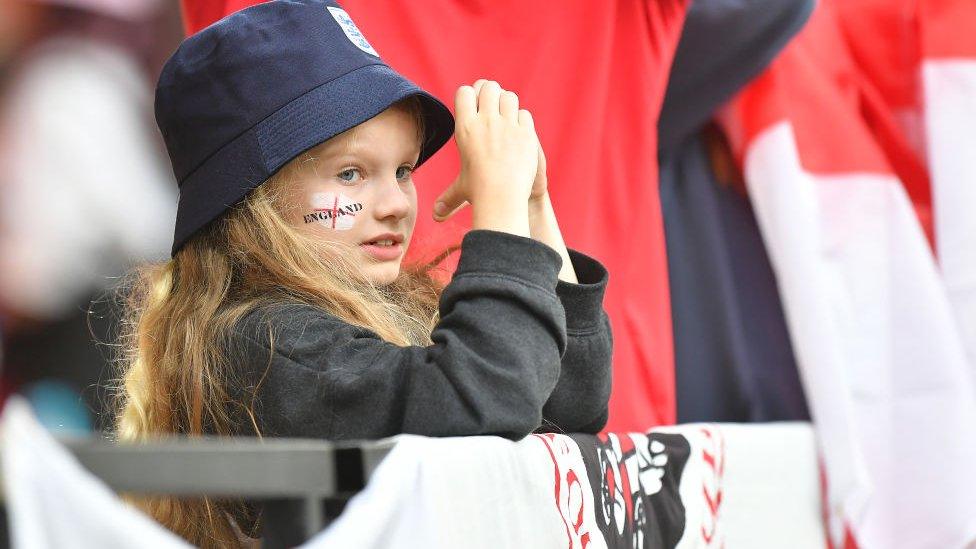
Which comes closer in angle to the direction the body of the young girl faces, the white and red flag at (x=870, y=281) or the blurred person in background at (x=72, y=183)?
the white and red flag

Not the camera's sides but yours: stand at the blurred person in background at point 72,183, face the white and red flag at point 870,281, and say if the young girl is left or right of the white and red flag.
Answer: right

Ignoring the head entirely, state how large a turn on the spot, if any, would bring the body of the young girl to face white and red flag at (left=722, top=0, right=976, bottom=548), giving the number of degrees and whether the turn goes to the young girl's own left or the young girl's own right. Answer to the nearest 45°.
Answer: approximately 45° to the young girl's own left

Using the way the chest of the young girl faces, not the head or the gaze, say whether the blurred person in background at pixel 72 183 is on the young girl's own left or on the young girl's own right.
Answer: on the young girl's own left

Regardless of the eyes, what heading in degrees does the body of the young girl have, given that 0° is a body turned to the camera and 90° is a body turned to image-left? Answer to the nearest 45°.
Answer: approximately 270°
